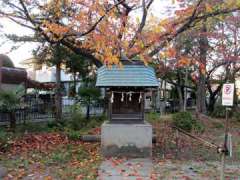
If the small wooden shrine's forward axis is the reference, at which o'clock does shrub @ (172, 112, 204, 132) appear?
The shrub is roughly at 7 o'clock from the small wooden shrine.

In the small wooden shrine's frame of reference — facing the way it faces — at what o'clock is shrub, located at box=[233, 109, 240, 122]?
The shrub is roughly at 7 o'clock from the small wooden shrine.

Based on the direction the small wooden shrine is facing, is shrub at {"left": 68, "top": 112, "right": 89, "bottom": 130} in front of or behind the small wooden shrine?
behind

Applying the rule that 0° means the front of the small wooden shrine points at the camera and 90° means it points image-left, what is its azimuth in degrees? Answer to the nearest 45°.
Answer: approximately 0°

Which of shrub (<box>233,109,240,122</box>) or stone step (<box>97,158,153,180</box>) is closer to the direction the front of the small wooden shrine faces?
the stone step

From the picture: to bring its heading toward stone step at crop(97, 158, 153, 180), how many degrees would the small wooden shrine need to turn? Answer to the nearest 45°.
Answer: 0° — it already faces it

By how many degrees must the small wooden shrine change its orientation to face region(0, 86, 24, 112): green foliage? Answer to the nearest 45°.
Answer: approximately 135° to its right

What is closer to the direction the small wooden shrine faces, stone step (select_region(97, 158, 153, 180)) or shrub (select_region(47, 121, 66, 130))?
the stone step

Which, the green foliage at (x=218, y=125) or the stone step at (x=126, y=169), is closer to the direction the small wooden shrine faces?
the stone step
